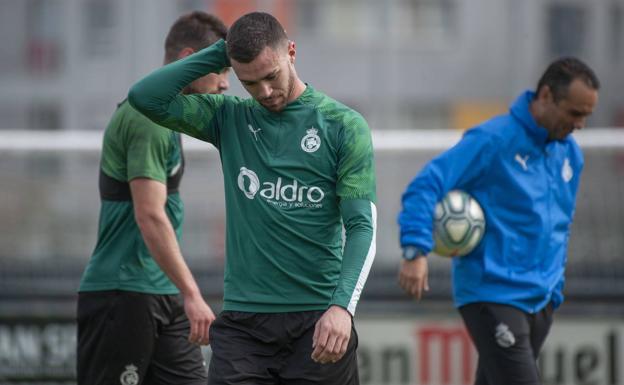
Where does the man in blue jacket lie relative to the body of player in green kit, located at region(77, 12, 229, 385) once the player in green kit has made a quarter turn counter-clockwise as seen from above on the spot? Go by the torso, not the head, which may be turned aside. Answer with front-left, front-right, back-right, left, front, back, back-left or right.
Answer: right

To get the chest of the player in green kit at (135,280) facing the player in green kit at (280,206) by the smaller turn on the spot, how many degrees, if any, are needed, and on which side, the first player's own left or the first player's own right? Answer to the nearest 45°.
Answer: approximately 45° to the first player's own right

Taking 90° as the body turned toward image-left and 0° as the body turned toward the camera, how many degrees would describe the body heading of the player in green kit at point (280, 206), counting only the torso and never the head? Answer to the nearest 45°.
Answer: approximately 0°

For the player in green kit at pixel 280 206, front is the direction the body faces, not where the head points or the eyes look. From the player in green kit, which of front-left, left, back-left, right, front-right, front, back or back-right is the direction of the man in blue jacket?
back-left

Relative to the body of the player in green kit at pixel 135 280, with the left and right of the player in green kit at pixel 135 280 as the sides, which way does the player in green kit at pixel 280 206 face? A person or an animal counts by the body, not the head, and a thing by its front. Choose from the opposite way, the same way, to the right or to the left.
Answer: to the right

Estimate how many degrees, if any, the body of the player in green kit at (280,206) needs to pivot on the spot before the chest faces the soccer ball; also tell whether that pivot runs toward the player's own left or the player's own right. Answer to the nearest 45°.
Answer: approximately 135° to the player's own left

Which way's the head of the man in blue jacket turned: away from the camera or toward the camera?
toward the camera

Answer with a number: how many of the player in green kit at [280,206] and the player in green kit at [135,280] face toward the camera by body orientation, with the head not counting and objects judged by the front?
1

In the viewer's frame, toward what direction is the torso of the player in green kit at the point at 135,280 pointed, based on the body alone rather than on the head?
to the viewer's right

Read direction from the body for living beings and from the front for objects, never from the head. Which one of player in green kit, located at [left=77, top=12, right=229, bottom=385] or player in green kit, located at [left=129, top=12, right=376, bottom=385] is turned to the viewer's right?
player in green kit, located at [left=77, top=12, right=229, bottom=385]

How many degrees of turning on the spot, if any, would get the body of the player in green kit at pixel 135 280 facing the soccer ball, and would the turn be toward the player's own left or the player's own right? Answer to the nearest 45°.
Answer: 0° — they already face it
